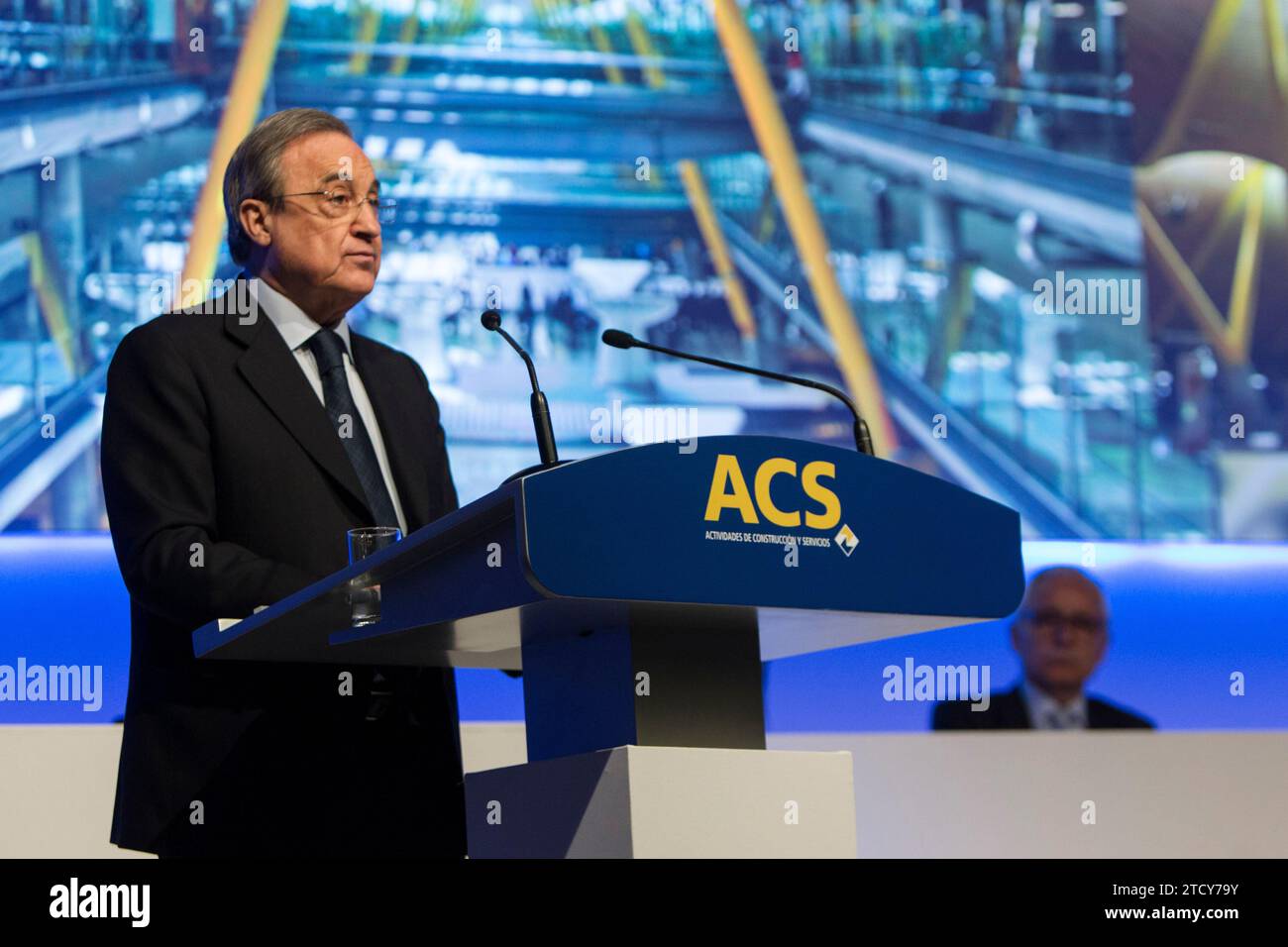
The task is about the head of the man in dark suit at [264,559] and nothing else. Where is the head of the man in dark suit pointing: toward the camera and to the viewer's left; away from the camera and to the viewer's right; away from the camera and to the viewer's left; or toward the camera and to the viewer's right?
toward the camera and to the viewer's right

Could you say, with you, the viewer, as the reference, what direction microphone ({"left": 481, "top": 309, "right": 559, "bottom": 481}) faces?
facing to the left of the viewer

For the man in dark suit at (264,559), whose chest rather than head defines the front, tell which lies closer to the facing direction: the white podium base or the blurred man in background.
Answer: the white podium base

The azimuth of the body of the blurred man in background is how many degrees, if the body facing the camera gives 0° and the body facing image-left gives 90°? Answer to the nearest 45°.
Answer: approximately 0°

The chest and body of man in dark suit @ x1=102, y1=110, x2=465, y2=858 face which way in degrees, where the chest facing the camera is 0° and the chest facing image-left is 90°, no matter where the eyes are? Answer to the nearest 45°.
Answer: approximately 315°

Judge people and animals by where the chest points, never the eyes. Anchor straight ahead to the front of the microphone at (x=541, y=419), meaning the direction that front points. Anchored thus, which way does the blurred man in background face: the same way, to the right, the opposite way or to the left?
to the left

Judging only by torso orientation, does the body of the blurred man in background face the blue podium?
yes

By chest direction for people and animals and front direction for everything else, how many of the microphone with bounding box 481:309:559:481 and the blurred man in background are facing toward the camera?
1

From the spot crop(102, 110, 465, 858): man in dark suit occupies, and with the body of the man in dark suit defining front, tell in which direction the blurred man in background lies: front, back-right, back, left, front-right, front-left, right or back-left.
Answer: left
